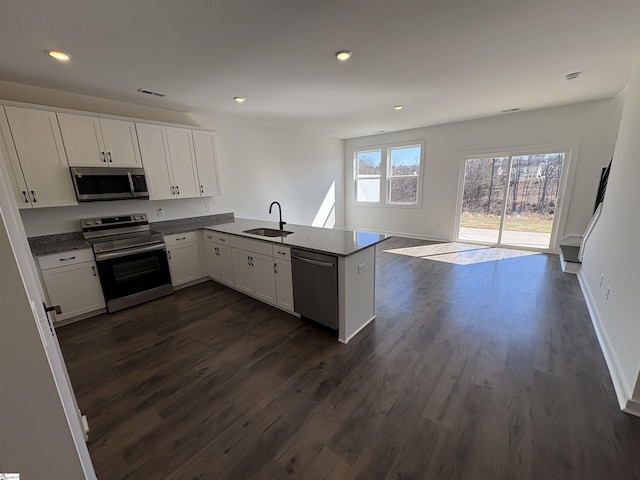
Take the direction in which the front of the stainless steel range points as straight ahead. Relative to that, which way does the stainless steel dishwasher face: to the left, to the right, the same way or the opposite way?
to the right

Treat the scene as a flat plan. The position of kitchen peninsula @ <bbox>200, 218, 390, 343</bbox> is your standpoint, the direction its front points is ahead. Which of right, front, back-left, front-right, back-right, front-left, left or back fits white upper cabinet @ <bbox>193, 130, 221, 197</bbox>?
right

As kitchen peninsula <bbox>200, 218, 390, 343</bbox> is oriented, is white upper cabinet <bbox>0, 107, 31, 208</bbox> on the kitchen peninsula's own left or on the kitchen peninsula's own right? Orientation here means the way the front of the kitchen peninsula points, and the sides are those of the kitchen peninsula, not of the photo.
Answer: on the kitchen peninsula's own right

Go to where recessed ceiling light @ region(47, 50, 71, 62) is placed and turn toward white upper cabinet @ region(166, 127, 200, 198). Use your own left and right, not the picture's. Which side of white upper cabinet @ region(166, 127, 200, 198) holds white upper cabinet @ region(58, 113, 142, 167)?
left

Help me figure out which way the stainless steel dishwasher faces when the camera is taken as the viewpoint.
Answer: facing the viewer and to the left of the viewer

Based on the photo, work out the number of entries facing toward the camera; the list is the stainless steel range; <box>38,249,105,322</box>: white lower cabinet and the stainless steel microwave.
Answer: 3

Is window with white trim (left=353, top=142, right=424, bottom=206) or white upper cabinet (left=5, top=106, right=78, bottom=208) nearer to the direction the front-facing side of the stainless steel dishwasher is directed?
the white upper cabinet

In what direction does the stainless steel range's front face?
toward the camera

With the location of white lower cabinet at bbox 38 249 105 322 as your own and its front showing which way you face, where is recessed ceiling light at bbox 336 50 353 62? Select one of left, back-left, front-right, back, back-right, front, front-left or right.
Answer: front-left

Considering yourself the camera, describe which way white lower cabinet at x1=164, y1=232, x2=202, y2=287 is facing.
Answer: facing the viewer and to the right of the viewer

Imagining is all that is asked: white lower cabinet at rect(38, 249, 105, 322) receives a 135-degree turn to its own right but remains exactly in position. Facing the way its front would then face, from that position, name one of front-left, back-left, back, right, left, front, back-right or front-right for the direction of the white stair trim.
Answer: back

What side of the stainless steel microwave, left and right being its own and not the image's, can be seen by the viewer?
front

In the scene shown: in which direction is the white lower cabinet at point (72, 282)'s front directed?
toward the camera

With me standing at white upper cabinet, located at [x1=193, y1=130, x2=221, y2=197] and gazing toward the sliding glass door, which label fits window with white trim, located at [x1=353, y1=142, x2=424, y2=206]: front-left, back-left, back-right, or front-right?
front-left

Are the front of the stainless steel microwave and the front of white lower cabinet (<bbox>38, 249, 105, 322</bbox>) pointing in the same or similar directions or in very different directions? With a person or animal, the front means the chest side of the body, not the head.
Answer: same or similar directions
